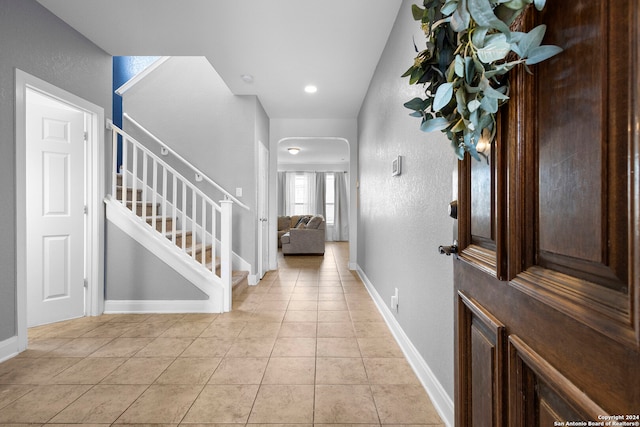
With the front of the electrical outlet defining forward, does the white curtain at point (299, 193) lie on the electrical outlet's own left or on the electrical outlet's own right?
on the electrical outlet's own right

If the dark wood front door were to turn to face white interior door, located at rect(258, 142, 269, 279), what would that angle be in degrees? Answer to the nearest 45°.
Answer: approximately 90° to its right

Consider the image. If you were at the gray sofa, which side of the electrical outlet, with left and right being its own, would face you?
right

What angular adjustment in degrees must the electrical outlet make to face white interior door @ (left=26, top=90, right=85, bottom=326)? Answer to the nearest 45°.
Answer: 0° — it already faces it

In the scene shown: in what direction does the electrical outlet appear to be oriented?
to the viewer's left

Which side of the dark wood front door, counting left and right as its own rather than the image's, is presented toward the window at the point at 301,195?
right

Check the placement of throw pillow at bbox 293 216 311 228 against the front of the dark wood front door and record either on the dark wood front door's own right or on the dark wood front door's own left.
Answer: on the dark wood front door's own right

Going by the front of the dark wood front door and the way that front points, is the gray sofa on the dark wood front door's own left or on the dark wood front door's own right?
on the dark wood front door's own right

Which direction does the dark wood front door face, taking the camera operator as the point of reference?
facing the viewer and to the left of the viewer
